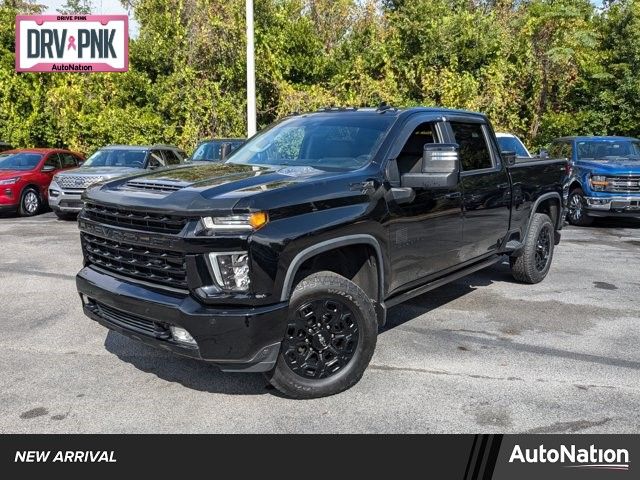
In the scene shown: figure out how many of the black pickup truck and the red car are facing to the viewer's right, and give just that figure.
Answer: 0

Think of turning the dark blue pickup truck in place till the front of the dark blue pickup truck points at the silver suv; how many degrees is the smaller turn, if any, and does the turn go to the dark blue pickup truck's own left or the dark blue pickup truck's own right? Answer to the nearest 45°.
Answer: approximately 135° to the dark blue pickup truck's own right

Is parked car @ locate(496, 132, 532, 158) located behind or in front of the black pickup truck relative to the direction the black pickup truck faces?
behind

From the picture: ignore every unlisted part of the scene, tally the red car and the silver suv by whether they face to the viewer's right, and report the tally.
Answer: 0

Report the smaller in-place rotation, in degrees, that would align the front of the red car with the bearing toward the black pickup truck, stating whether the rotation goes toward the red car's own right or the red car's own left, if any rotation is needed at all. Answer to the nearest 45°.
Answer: approximately 45° to the red car's own left

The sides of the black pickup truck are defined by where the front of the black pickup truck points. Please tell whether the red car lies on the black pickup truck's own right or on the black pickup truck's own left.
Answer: on the black pickup truck's own right

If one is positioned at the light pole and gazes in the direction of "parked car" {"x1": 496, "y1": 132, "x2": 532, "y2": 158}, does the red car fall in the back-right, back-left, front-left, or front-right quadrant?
back-right

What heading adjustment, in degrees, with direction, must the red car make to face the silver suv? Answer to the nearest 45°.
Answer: approximately 90° to its left

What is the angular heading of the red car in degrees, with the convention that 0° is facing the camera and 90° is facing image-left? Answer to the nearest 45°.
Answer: approximately 45°

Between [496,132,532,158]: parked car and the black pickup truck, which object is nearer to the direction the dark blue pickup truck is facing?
the black pickup truck

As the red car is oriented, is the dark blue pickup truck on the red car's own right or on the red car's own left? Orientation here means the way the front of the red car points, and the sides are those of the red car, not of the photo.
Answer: on the red car's own left

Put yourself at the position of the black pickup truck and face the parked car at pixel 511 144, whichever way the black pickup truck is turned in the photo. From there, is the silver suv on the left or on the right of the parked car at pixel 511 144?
left
